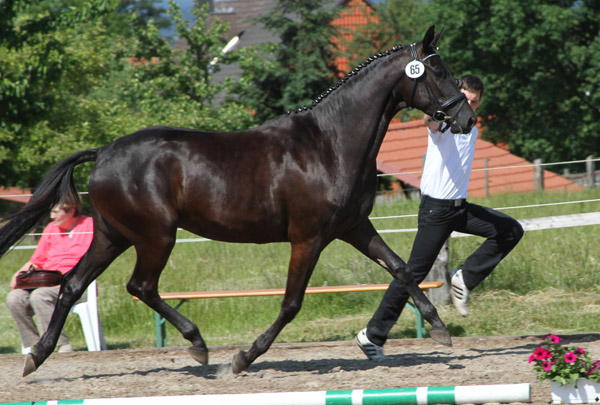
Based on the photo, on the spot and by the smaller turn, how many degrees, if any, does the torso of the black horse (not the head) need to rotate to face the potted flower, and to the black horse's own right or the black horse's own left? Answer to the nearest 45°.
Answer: approximately 45° to the black horse's own right

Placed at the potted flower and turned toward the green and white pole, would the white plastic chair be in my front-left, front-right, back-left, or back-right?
front-right

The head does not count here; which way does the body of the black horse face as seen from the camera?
to the viewer's right

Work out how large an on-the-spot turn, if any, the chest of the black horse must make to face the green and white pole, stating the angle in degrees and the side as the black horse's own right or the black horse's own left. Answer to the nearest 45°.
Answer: approximately 90° to the black horse's own right

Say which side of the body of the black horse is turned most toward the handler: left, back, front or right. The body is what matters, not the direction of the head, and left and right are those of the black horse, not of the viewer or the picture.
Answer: front

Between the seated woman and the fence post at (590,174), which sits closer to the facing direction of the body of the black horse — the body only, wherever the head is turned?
the fence post

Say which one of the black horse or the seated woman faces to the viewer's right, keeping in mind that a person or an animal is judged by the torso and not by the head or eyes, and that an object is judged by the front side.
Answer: the black horse

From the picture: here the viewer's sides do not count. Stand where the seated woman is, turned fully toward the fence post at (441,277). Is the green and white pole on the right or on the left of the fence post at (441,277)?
right

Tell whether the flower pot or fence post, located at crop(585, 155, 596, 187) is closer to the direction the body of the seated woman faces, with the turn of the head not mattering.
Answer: the flower pot

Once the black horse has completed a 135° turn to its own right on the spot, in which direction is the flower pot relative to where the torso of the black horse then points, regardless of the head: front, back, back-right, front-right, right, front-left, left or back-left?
left

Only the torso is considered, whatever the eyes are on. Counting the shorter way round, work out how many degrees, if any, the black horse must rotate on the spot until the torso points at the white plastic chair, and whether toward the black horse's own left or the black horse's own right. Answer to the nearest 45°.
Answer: approximately 135° to the black horse's own left

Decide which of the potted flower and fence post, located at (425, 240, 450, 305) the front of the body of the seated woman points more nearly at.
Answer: the potted flower
